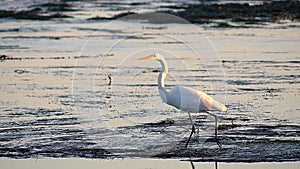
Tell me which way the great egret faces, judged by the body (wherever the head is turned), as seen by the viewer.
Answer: to the viewer's left
